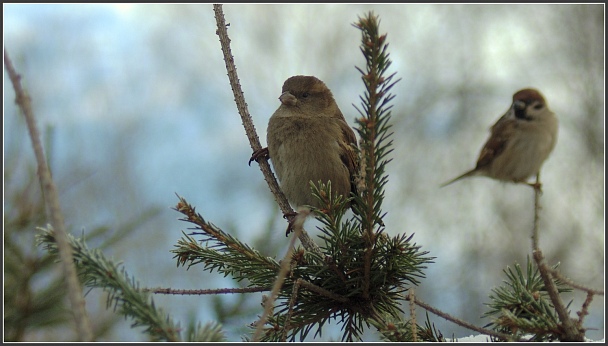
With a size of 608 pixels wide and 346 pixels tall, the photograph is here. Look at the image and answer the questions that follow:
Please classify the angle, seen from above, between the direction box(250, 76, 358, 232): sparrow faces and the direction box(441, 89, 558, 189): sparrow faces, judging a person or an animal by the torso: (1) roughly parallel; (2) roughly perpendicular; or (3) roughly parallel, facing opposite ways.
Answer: roughly perpendicular

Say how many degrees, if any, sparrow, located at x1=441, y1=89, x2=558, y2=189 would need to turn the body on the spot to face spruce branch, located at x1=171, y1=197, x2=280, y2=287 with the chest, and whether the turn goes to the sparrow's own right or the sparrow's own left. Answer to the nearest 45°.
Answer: approximately 135° to the sparrow's own right

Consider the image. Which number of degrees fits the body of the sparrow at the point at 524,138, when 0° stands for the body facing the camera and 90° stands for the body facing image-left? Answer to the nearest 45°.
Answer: approximately 315°

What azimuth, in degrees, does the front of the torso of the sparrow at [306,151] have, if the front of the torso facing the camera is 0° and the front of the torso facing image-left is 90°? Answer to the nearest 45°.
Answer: approximately 45°

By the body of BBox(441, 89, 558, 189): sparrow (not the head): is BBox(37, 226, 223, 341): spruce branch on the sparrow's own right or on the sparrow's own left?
on the sparrow's own right
